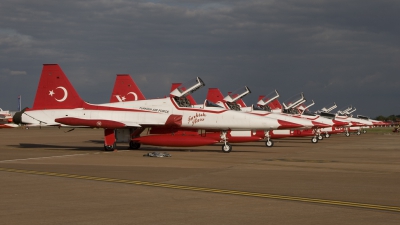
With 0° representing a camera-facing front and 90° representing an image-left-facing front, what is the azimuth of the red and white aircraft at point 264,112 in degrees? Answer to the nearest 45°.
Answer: approximately 270°

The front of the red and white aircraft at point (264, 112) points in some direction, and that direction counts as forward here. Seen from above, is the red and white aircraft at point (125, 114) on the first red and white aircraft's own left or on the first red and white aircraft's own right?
on the first red and white aircraft's own right

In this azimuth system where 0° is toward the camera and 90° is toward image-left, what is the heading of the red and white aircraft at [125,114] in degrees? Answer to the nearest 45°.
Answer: approximately 270°

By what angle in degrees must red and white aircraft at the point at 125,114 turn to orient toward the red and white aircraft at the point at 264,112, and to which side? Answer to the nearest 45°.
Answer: approximately 45° to its left

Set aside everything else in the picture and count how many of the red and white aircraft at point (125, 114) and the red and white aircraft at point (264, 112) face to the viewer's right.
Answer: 2
